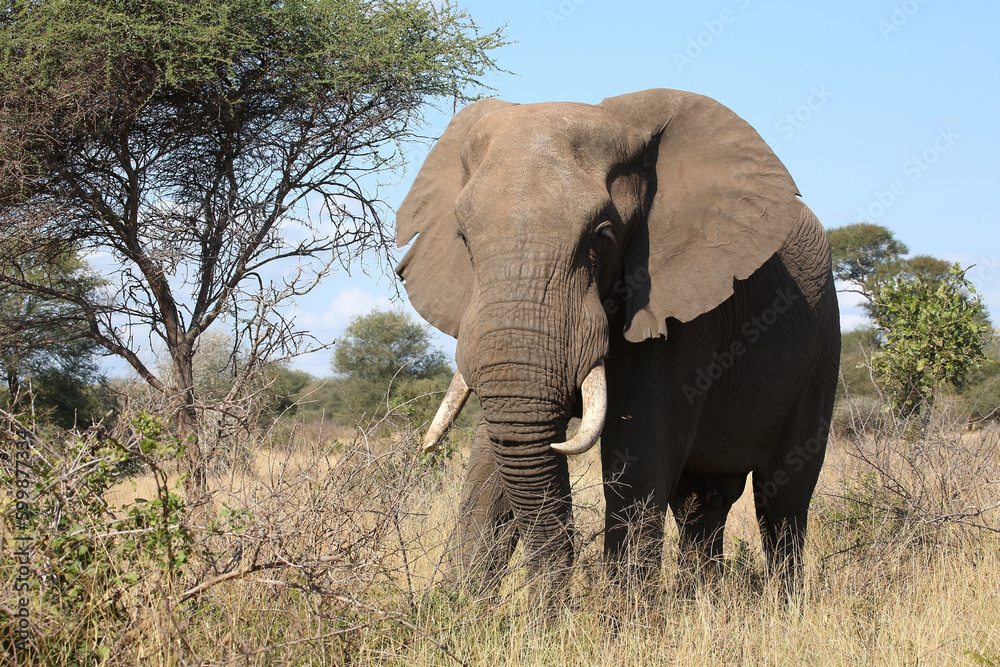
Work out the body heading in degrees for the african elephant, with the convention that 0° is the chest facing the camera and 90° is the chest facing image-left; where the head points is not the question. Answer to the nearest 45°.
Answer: approximately 45°

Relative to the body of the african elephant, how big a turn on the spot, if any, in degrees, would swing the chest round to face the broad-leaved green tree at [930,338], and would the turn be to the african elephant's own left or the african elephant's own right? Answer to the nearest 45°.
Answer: approximately 180°
